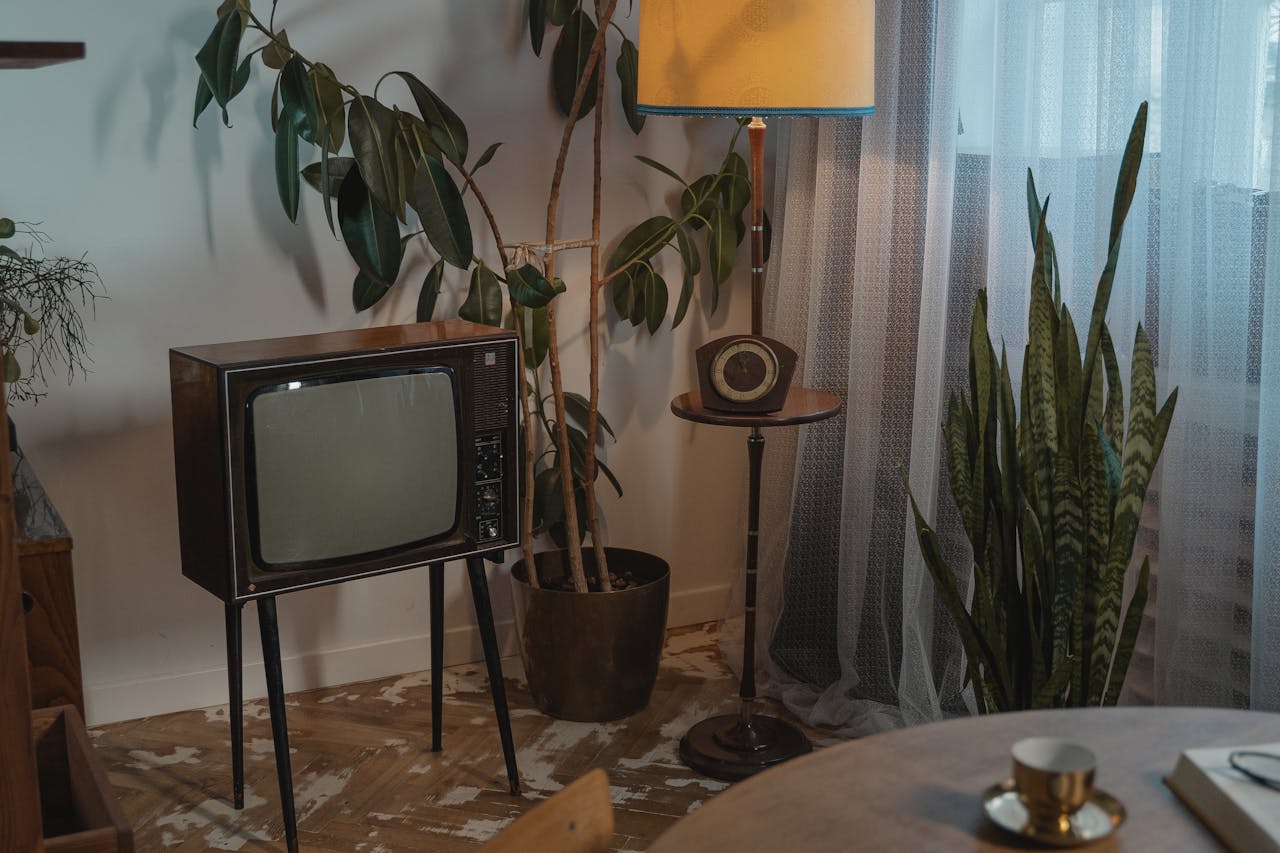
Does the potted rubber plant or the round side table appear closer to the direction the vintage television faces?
the round side table

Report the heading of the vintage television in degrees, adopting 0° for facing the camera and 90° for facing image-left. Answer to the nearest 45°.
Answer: approximately 315°

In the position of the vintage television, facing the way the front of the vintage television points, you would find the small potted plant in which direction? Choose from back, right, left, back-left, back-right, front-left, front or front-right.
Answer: right

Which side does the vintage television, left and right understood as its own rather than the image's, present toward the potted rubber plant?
left
